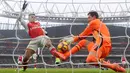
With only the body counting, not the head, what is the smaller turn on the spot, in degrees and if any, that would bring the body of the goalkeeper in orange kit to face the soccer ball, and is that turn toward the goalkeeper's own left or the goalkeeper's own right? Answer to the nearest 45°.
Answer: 0° — they already face it

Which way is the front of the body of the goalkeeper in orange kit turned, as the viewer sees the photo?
to the viewer's left
